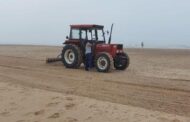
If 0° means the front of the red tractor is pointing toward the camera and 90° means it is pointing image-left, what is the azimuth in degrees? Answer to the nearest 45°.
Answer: approximately 315°
